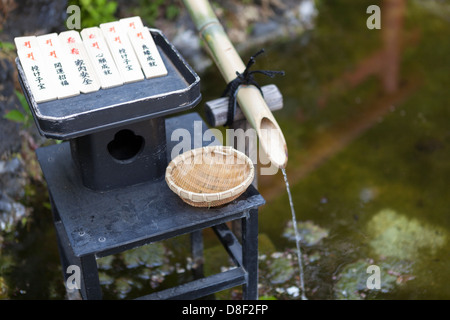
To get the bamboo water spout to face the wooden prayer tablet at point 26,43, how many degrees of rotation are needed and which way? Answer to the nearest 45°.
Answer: approximately 135° to its right

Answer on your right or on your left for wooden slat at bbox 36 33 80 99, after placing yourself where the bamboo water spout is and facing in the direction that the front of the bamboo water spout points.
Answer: on your right

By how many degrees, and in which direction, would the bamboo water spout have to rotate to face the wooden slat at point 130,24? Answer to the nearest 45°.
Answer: approximately 135° to its right

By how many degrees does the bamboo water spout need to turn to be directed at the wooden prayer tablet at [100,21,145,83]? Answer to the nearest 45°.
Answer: approximately 135° to its right

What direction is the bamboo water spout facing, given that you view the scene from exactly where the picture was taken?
facing the viewer and to the right of the viewer

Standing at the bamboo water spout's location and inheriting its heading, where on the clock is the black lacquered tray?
The black lacquered tray is roughly at 3 o'clock from the bamboo water spout.

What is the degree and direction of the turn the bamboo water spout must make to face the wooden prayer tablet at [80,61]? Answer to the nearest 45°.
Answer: approximately 135° to its right
